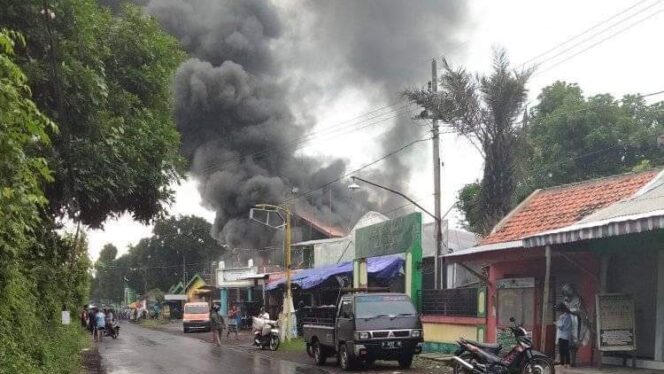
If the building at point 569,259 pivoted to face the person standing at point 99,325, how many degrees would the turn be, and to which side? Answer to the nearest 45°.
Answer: approximately 90° to its right

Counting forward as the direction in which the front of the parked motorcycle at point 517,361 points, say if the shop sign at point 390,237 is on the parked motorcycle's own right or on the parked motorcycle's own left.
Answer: on the parked motorcycle's own left

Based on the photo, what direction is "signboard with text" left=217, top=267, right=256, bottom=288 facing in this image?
toward the camera

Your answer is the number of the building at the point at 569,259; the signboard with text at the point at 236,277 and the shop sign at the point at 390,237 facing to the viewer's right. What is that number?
0

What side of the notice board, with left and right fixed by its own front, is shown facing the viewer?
front

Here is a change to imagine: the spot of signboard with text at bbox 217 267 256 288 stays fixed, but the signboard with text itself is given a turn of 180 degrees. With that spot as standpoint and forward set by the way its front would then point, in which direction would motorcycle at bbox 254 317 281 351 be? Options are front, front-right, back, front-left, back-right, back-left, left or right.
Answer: back

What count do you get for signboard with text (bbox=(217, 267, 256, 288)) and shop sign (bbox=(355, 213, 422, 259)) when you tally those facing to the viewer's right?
0

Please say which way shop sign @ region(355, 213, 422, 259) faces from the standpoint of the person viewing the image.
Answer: facing the viewer and to the left of the viewer

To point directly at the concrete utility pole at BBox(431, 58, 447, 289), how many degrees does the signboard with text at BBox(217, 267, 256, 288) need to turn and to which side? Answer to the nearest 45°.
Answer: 0° — it already faces it

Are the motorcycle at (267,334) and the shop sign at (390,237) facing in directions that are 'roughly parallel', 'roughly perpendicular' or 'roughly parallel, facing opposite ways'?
roughly perpendicular

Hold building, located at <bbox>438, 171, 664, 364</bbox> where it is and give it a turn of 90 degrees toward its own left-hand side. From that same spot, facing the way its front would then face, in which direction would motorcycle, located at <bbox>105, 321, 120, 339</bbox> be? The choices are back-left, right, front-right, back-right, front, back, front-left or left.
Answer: back

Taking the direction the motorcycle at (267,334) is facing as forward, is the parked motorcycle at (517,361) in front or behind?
in front

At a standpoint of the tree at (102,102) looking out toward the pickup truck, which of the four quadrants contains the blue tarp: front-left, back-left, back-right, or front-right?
front-left
